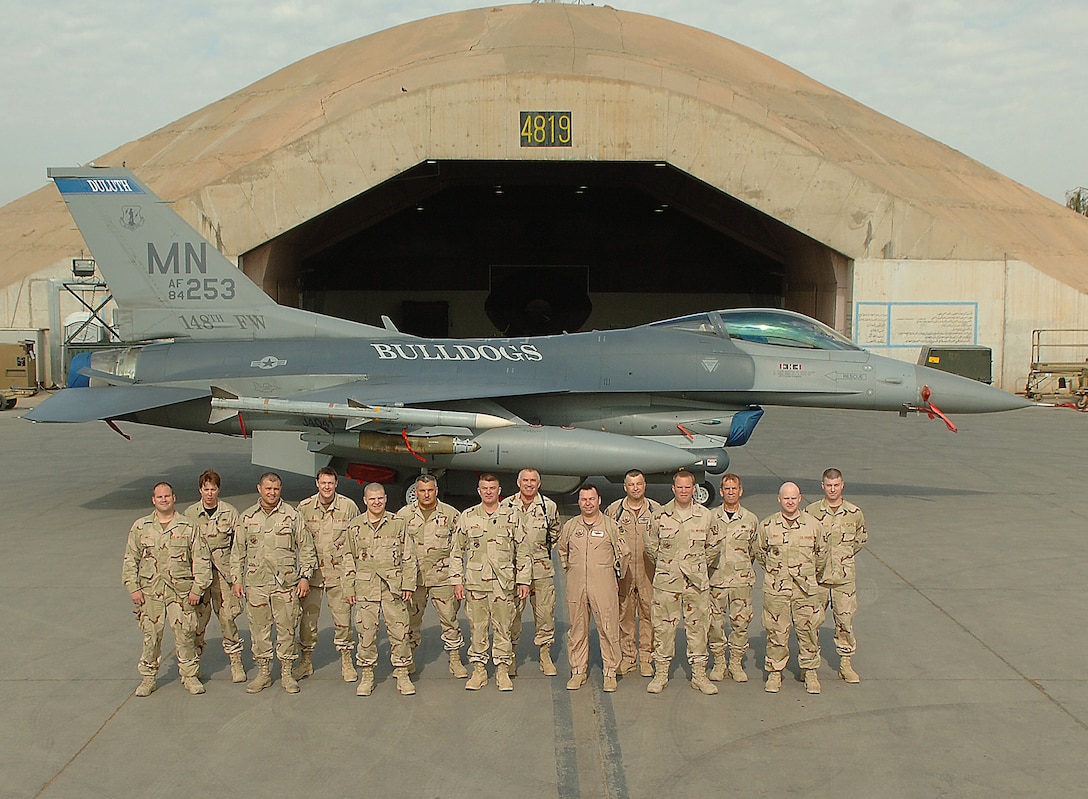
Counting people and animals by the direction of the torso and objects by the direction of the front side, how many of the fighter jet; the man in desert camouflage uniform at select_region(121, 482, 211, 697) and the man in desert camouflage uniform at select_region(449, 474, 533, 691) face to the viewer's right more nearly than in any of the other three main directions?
1

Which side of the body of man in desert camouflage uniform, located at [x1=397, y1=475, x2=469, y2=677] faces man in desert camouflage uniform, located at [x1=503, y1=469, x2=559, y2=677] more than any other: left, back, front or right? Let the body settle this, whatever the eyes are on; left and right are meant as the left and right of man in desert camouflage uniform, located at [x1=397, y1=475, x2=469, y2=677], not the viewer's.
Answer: left

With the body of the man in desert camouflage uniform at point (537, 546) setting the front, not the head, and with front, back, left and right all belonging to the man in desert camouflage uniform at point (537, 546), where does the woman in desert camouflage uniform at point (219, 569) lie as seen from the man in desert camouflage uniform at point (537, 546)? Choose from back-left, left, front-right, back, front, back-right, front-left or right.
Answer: right

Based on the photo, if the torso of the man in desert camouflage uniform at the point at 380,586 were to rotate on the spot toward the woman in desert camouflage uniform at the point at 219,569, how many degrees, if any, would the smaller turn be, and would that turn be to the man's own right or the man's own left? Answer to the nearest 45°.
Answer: approximately 90° to the man's own right

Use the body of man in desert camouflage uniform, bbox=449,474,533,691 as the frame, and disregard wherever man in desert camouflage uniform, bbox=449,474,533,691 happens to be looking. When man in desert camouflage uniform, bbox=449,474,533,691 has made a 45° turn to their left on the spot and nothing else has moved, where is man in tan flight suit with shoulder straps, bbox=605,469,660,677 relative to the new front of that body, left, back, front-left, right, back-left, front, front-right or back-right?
front-left

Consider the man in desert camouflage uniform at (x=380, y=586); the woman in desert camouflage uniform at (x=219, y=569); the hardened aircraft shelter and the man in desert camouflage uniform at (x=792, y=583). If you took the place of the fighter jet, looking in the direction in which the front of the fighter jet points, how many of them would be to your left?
1

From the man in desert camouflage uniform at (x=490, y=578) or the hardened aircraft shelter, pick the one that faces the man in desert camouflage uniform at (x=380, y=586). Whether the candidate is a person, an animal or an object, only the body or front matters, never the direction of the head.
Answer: the hardened aircraft shelter

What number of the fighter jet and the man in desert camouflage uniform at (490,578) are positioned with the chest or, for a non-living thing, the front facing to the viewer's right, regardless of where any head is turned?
1

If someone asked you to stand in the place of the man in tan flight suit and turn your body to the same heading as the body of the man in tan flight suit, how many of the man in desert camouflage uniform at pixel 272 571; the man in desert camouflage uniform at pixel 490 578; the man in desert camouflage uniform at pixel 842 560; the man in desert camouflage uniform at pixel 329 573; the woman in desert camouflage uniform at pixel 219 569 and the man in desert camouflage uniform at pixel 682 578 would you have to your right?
4

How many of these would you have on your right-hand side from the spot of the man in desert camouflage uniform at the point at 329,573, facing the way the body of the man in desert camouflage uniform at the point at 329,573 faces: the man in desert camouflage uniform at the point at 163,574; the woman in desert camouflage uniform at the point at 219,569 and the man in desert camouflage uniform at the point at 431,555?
2

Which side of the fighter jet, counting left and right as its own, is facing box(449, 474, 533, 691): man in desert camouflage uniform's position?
right
